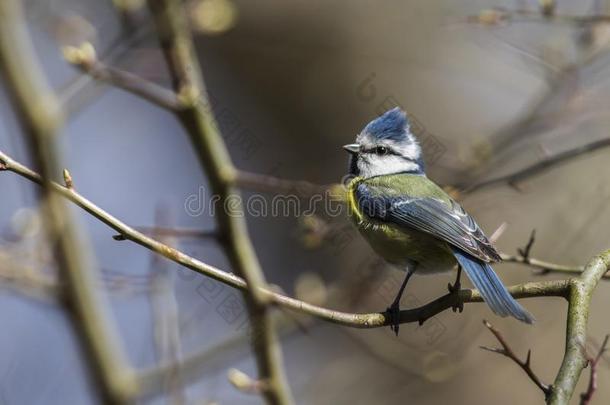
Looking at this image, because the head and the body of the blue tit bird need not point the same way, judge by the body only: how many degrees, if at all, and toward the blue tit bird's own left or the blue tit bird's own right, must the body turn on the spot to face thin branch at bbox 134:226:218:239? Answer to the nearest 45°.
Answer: approximately 45° to the blue tit bird's own left

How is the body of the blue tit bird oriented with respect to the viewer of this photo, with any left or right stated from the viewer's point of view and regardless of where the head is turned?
facing to the left of the viewer

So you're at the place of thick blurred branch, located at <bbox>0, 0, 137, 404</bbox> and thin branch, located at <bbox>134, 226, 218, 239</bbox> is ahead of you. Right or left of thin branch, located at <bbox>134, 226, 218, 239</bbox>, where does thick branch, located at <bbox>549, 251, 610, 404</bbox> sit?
right
